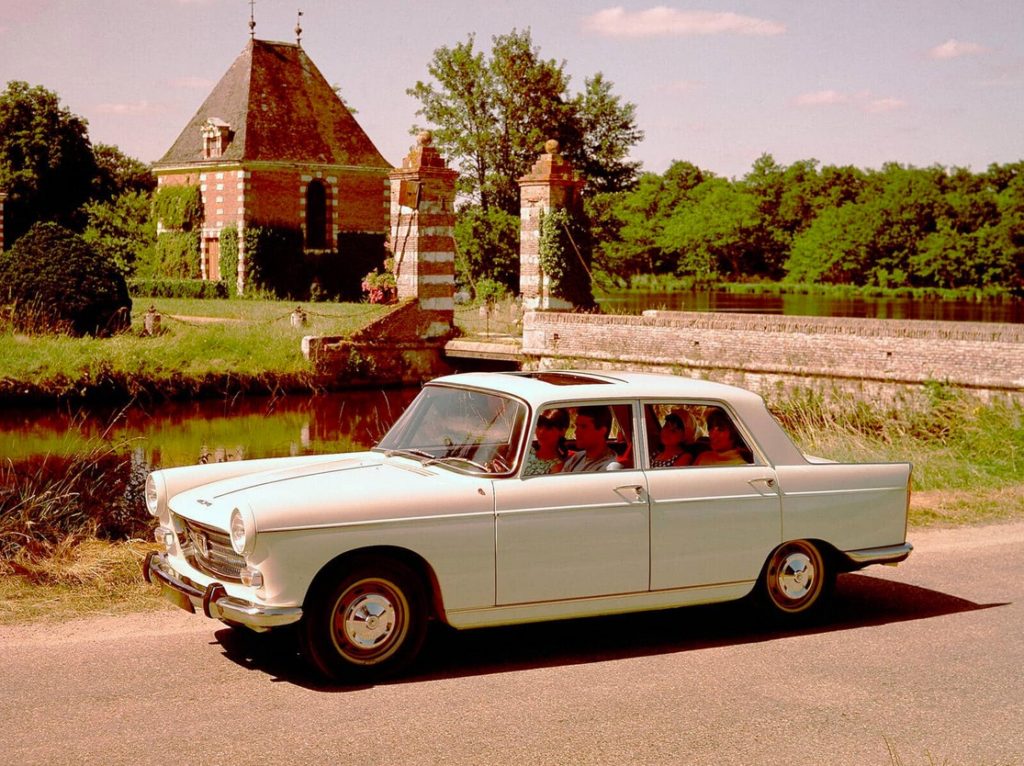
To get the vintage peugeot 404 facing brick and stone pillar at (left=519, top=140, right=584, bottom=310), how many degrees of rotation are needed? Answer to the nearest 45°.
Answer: approximately 135° to its right

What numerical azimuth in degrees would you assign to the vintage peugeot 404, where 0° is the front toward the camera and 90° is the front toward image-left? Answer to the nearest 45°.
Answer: approximately 45°

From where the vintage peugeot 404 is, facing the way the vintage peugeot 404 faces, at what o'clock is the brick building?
The brick building is roughly at 4 o'clock from the vintage peugeot 404.

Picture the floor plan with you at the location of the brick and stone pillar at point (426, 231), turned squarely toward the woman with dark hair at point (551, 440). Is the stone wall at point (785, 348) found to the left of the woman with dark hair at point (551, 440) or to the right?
left

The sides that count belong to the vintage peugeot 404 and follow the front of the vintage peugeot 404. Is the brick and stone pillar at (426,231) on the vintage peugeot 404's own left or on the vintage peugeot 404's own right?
on the vintage peugeot 404's own right

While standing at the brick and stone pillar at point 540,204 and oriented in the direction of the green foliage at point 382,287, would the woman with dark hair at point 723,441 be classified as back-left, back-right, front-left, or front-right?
back-left

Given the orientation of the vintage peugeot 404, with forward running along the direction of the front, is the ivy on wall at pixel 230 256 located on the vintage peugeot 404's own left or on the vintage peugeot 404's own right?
on the vintage peugeot 404's own right

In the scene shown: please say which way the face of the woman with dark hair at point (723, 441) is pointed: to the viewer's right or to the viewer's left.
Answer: to the viewer's left

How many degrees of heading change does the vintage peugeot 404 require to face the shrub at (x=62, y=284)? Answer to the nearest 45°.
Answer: approximately 90° to its right

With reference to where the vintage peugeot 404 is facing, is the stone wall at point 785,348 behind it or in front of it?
behind

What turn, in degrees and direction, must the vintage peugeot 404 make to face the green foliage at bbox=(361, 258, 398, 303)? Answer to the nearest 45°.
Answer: approximately 135° to its right
